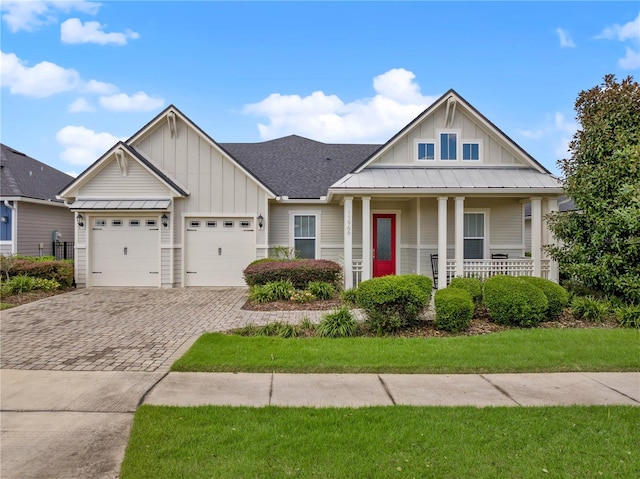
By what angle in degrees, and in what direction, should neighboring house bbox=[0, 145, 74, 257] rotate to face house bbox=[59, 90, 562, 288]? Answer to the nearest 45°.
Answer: approximately 90° to its left

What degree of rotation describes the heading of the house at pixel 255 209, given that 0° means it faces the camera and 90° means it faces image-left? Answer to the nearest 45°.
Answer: approximately 0°

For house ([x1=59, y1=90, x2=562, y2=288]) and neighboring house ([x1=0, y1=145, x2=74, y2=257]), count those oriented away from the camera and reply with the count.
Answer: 0

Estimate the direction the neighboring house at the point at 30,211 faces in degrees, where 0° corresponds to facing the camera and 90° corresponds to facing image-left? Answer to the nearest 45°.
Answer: approximately 45°

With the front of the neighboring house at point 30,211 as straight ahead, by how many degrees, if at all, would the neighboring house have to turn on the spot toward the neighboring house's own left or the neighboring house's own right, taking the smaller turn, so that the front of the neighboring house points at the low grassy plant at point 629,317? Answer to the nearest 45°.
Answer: approximately 90° to the neighboring house's own left

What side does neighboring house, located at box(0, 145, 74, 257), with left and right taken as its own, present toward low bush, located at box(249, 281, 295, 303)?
left
